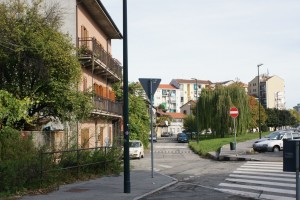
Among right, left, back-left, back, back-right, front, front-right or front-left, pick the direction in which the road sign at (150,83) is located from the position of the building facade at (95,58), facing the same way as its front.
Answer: right

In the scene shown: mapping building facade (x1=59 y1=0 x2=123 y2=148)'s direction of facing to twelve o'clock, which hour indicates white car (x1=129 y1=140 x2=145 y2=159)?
The white car is roughly at 10 o'clock from the building facade.

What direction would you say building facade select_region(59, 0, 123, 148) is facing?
to the viewer's right

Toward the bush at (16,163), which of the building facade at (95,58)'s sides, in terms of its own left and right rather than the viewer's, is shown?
right

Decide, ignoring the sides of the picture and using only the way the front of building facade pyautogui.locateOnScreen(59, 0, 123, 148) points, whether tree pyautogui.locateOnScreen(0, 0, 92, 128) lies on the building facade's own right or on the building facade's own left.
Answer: on the building facade's own right

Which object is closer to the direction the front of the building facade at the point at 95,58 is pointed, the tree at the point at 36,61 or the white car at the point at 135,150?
the white car
